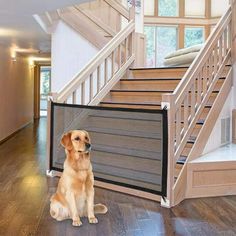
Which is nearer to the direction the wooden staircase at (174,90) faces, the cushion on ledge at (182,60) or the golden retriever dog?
the golden retriever dog

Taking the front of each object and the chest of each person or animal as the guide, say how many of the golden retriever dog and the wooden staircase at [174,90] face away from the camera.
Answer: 0

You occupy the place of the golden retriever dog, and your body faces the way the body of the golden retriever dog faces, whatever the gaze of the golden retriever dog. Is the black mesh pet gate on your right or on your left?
on your left

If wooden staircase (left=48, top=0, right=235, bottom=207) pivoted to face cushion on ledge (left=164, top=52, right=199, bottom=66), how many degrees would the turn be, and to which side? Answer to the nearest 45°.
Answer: approximately 135° to its right

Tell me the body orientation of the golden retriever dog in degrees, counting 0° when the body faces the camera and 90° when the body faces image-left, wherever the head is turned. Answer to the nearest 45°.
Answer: approximately 315°

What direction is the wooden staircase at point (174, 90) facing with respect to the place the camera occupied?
facing the viewer and to the left of the viewer

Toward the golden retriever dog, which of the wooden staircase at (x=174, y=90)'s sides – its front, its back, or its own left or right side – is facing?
front

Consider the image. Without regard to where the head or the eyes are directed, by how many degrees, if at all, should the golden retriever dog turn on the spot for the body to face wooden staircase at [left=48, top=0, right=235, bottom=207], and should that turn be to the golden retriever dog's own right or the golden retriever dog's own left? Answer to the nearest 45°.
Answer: approximately 90° to the golden retriever dog's own left
